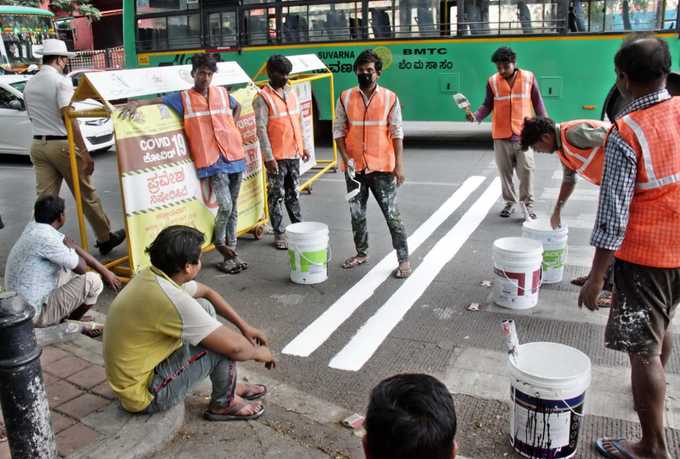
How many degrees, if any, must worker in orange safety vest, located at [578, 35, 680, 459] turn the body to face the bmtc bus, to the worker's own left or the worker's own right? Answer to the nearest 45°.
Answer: approximately 45° to the worker's own right

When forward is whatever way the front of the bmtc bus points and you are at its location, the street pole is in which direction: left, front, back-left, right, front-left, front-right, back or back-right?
right

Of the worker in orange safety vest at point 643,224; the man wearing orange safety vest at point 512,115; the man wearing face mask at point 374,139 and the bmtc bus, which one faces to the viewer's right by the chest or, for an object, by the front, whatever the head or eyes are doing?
the bmtc bus

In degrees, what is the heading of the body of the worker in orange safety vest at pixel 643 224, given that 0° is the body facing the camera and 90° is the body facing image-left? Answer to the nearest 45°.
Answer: approximately 135°

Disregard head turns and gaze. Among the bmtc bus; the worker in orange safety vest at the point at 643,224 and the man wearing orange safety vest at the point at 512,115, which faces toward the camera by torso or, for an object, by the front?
the man wearing orange safety vest

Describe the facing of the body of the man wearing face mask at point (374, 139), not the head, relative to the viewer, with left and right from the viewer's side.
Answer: facing the viewer

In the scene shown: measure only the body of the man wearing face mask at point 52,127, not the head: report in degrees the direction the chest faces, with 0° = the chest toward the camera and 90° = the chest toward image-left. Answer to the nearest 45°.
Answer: approximately 225°

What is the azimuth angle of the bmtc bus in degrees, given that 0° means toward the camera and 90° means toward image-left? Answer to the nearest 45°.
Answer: approximately 270°

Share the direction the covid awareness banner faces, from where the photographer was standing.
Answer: facing the viewer and to the right of the viewer

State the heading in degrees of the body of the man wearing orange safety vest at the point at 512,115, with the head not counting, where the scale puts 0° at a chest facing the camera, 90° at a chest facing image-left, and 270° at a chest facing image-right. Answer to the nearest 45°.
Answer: approximately 0°

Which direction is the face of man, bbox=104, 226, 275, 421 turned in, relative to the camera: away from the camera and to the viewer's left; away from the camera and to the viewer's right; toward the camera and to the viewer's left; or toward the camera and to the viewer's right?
away from the camera and to the viewer's right

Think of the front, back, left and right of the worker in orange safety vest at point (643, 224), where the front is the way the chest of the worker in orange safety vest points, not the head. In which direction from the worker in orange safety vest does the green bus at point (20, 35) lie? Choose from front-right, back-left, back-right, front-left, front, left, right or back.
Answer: front

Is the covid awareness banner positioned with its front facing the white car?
no

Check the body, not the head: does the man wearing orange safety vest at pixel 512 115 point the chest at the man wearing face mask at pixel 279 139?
no

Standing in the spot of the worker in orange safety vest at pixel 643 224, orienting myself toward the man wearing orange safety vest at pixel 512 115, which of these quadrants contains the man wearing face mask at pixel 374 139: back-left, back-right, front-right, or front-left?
front-left
